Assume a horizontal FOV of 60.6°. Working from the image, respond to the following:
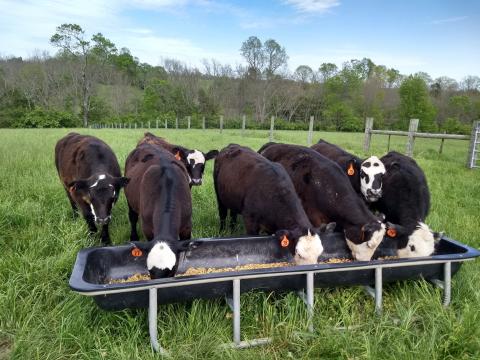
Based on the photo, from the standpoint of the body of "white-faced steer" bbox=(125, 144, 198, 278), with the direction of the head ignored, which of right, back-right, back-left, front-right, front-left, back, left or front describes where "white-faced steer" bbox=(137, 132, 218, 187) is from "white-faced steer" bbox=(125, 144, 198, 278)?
back

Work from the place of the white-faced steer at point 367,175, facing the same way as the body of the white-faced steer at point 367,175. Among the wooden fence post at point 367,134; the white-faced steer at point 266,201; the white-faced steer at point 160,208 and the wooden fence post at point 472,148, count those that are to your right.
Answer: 2

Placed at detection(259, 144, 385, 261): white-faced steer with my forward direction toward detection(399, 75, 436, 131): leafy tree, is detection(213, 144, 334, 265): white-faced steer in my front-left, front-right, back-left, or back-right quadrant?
back-left

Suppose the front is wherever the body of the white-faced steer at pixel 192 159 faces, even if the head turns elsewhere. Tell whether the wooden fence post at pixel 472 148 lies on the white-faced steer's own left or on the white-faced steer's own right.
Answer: on the white-faced steer's own left

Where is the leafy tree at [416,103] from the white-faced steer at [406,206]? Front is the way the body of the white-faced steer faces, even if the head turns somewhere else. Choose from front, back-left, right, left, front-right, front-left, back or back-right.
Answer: back

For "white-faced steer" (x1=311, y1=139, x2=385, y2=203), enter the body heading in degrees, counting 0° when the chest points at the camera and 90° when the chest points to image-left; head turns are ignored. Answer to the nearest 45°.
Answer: approximately 315°

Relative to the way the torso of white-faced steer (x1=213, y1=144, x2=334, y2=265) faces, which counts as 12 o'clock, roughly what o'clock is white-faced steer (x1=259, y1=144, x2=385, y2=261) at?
white-faced steer (x1=259, y1=144, x2=385, y2=261) is roughly at 10 o'clock from white-faced steer (x1=213, y1=144, x2=334, y2=265).

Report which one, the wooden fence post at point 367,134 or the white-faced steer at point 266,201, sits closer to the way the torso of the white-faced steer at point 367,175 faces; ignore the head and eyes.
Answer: the white-faced steer

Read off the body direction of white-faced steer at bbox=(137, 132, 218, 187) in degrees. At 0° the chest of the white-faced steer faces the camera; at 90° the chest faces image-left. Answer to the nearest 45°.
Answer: approximately 315°

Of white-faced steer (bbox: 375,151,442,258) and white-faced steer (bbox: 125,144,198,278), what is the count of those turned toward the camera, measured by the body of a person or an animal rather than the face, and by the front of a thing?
2

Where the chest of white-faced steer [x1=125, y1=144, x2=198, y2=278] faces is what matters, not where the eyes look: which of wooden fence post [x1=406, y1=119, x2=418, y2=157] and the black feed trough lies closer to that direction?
the black feed trough

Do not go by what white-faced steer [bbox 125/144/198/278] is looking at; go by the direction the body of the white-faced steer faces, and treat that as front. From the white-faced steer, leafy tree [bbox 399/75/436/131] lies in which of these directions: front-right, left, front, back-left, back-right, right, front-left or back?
back-left
